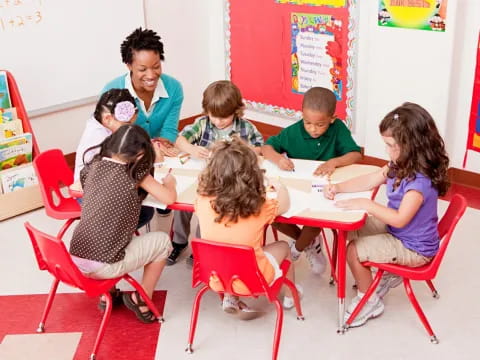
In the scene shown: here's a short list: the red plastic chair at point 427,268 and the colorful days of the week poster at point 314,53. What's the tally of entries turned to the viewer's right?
0

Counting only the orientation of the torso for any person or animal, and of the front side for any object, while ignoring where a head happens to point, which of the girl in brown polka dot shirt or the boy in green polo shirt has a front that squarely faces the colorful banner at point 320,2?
the girl in brown polka dot shirt

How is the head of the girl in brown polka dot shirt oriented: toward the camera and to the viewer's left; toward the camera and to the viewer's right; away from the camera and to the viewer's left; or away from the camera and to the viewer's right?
away from the camera and to the viewer's right

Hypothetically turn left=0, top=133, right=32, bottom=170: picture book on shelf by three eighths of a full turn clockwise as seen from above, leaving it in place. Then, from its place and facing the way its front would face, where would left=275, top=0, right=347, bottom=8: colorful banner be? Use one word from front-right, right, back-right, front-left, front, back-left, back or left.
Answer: back

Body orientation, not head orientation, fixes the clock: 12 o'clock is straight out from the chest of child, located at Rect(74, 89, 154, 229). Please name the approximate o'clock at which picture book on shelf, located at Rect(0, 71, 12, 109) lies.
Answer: The picture book on shelf is roughly at 8 o'clock from the child.

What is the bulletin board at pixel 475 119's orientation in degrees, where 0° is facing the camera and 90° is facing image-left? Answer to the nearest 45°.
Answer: approximately 45°

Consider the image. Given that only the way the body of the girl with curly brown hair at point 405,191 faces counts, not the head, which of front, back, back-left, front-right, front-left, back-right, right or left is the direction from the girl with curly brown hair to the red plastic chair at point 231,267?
front-left

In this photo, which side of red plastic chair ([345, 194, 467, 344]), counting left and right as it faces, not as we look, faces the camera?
left

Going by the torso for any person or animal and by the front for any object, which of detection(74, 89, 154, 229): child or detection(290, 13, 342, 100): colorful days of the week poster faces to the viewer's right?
the child

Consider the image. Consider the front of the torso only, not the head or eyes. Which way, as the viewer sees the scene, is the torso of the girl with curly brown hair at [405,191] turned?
to the viewer's left

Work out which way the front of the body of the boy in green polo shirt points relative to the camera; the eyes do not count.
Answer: toward the camera

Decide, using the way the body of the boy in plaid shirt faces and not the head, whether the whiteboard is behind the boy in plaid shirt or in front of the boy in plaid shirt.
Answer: behind

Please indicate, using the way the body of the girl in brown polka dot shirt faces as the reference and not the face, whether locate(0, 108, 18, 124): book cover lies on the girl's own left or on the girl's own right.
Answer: on the girl's own left

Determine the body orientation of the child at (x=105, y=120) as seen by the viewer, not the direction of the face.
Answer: to the viewer's right

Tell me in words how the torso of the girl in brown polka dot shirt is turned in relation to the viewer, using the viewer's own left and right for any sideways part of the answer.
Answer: facing away from the viewer and to the right of the viewer

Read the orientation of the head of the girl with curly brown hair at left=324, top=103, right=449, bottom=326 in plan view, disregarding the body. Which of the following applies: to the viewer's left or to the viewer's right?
to the viewer's left

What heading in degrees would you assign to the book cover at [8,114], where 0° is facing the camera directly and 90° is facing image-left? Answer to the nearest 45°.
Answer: approximately 315°

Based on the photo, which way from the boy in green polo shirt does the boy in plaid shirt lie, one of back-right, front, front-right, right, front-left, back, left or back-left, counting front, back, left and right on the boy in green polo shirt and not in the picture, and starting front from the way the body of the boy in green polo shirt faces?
right

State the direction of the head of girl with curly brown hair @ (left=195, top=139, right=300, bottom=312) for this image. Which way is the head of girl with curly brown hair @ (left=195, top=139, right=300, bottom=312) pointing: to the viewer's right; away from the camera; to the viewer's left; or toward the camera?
away from the camera

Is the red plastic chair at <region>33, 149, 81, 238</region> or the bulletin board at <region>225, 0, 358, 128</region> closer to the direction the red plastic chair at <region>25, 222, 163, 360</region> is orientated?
the bulletin board
